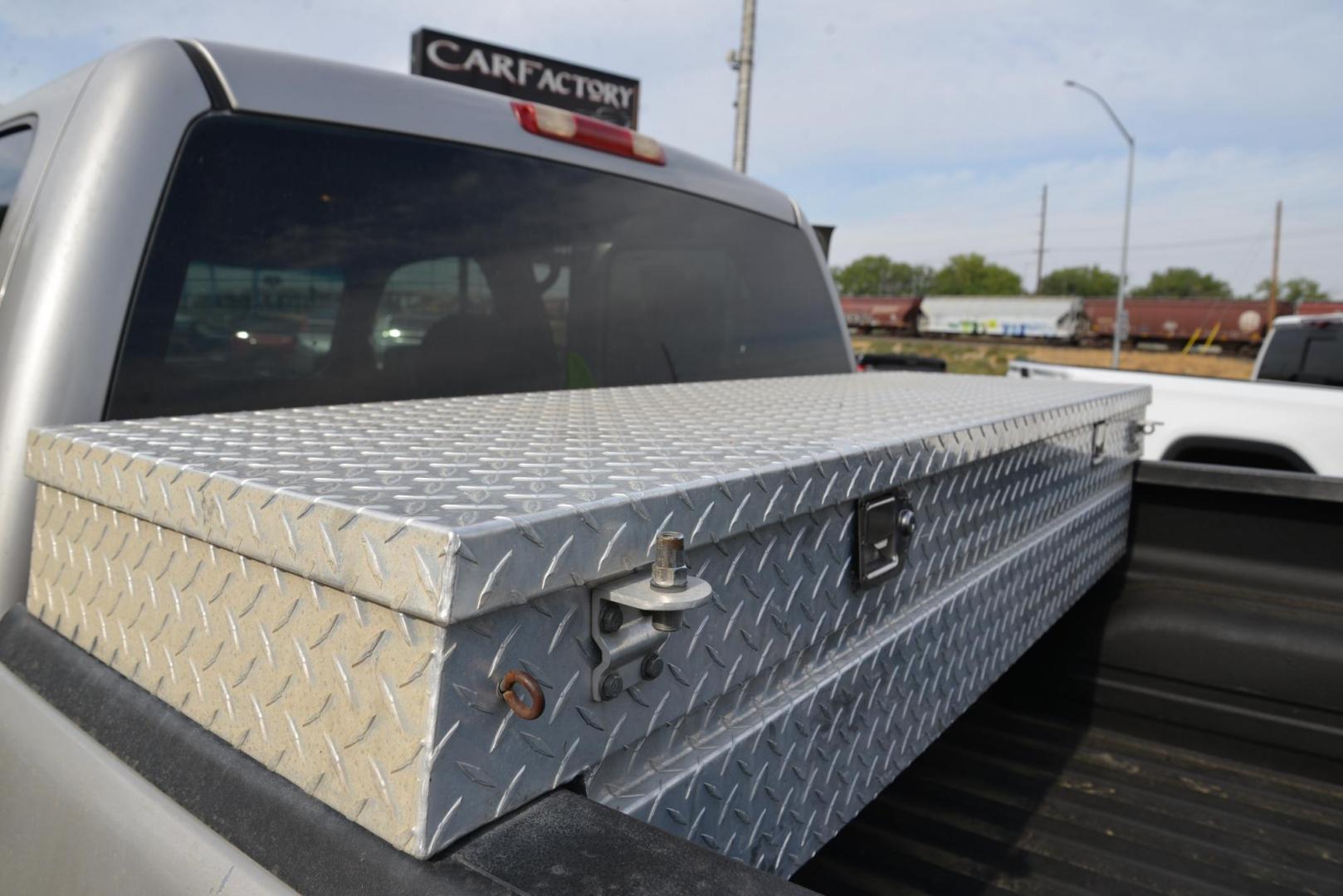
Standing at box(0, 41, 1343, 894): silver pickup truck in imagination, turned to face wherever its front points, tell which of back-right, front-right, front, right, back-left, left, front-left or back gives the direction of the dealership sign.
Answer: front-right

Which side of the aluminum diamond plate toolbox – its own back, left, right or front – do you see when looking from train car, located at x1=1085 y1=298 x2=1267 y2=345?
left

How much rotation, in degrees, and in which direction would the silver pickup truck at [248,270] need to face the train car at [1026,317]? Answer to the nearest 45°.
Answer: approximately 90° to its right

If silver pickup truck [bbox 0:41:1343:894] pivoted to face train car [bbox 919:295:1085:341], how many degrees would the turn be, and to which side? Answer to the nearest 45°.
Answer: approximately 45° to its right

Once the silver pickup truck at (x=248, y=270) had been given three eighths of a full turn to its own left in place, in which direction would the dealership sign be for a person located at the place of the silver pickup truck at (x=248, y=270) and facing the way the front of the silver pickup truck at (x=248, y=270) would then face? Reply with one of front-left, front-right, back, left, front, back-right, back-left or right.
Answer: back

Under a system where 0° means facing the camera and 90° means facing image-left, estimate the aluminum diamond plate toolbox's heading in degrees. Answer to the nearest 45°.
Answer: approximately 315°

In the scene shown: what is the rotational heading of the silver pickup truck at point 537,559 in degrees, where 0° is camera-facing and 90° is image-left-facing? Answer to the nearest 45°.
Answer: approximately 135°
